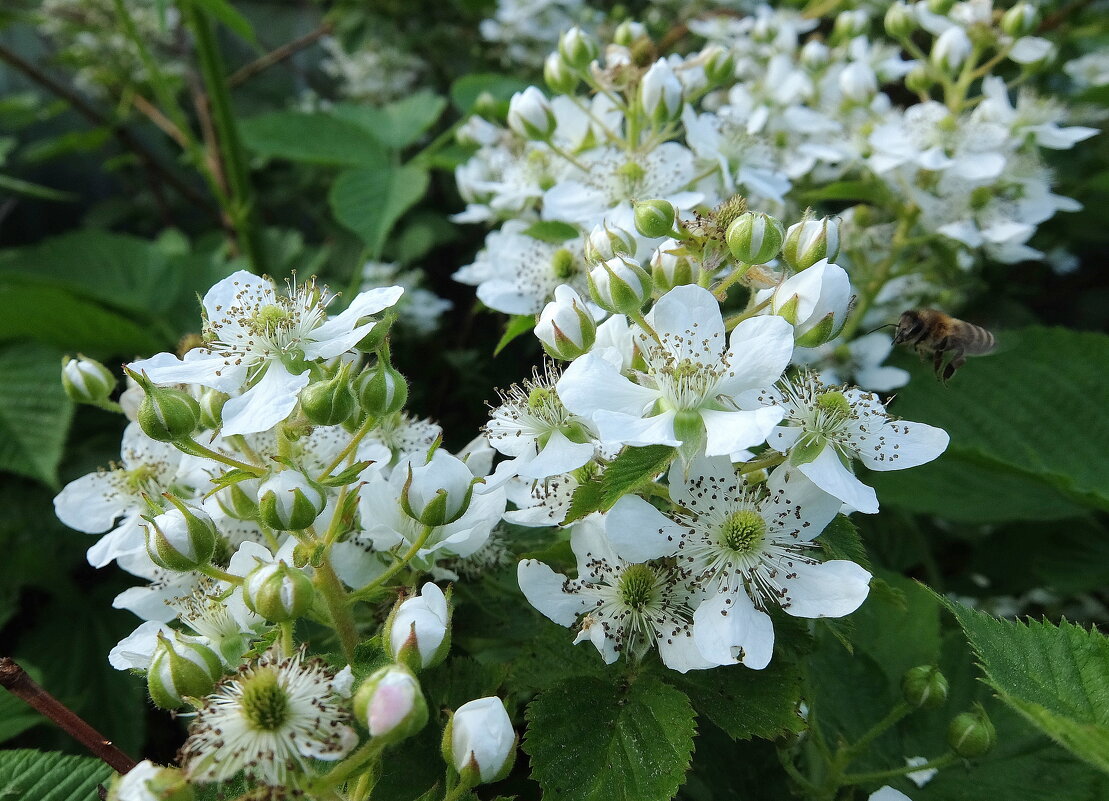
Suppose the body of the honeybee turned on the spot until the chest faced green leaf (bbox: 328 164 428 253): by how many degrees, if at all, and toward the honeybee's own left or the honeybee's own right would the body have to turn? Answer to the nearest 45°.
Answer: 0° — it already faces it

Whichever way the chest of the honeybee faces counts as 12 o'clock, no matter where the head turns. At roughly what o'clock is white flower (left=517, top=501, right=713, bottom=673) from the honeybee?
The white flower is roughly at 10 o'clock from the honeybee.

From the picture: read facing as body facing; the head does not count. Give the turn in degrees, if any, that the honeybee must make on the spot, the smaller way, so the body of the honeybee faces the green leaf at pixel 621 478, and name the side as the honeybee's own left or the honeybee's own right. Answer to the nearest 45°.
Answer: approximately 45° to the honeybee's own left

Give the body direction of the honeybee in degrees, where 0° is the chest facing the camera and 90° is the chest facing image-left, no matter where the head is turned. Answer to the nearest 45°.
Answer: approximately 90°
